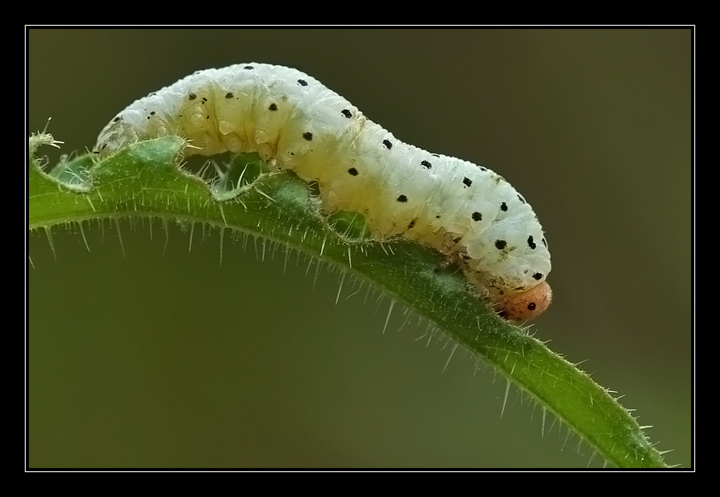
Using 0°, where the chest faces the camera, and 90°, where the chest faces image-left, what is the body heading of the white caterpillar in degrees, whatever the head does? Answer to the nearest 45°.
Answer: approximately 270°
